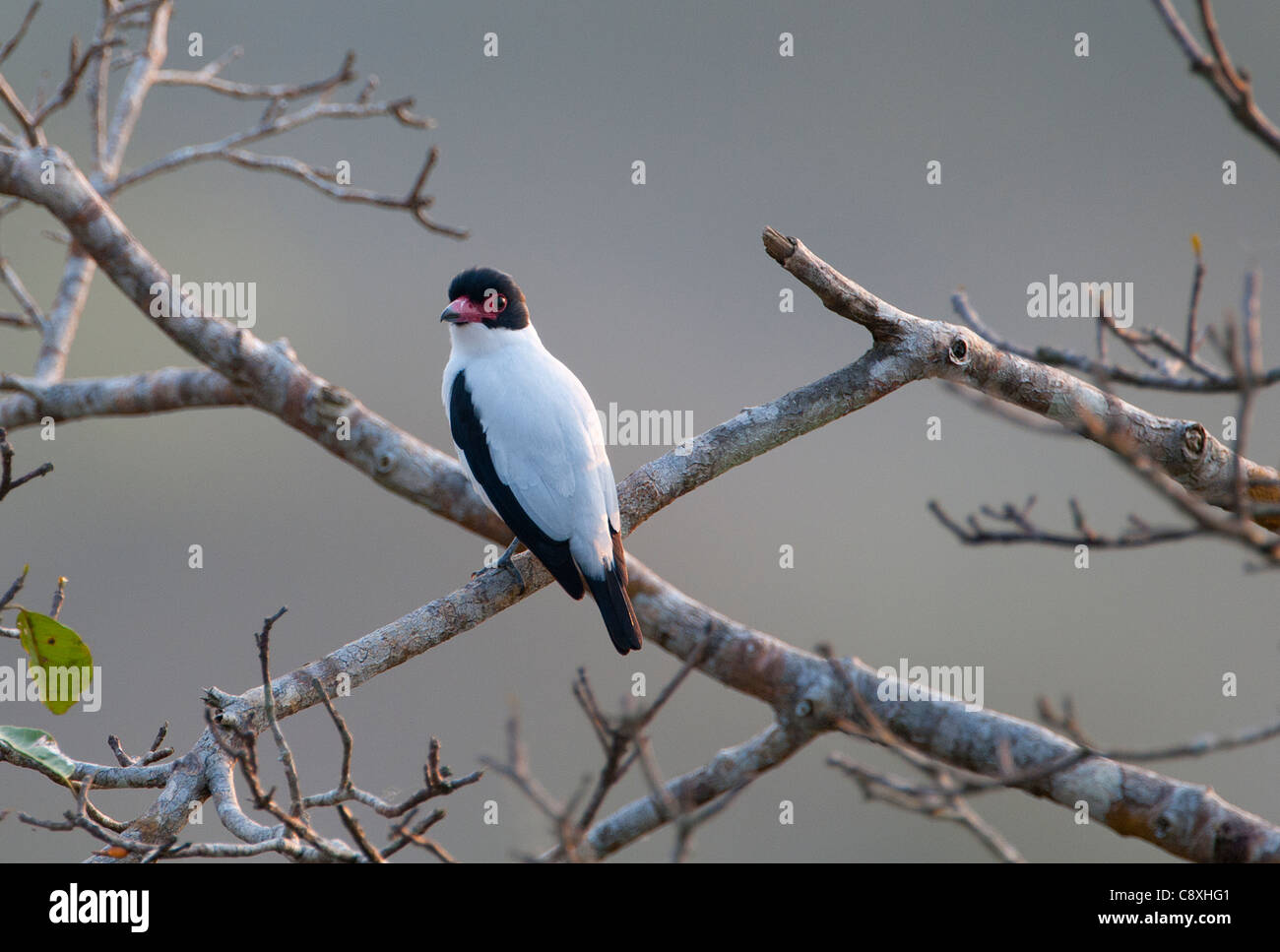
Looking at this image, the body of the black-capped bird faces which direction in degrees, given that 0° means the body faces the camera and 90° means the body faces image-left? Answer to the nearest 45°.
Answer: approximately 135°
